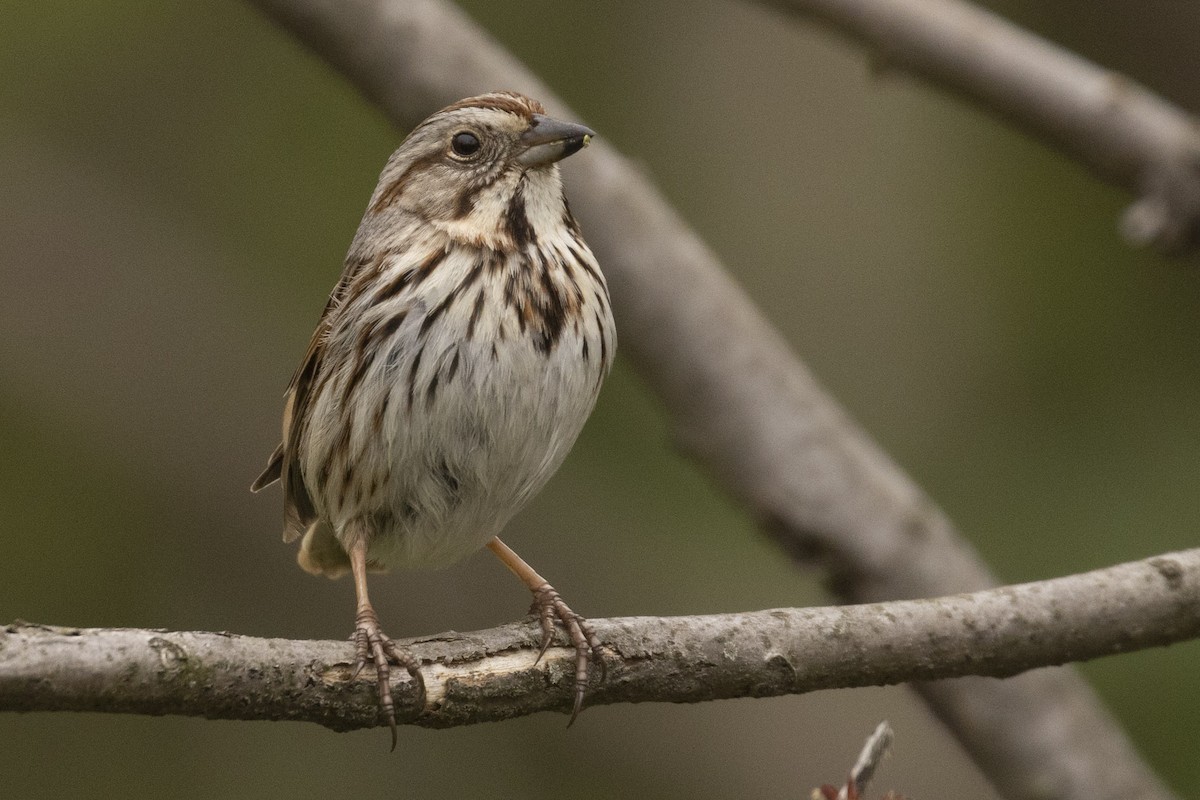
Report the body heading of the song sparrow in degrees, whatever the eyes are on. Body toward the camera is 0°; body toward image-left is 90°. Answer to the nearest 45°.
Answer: approximately 315°
